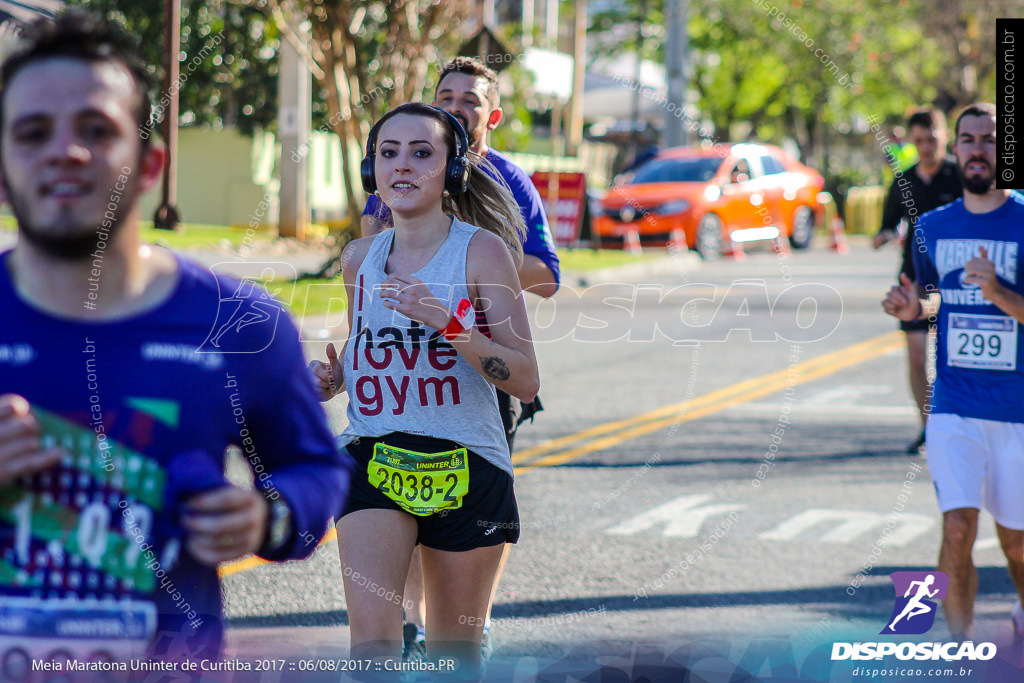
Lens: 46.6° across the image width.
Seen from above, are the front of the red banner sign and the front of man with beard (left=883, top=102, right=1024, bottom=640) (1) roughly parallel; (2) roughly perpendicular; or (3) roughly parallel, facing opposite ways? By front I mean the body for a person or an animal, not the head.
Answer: roughly parallel

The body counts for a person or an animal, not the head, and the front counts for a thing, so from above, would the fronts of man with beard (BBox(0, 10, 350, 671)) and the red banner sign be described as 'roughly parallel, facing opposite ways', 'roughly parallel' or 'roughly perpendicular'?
roughly parallel

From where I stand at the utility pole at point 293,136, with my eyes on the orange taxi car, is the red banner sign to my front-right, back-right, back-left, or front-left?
front-right

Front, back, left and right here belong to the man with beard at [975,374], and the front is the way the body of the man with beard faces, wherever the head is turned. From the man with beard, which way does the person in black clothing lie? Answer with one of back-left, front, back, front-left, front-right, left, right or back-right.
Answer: back

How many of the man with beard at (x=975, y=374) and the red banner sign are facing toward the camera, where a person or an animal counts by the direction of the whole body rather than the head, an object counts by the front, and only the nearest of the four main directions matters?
2

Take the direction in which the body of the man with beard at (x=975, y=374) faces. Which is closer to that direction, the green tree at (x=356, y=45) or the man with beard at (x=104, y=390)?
the man with beard

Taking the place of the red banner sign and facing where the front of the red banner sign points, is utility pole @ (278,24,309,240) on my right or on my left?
on my right

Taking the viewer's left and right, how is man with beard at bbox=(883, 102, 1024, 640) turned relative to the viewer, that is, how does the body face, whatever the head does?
facing the viewer

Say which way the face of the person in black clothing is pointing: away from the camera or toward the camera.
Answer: toward the camera

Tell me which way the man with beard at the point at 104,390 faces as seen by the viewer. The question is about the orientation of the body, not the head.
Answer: toward the camera

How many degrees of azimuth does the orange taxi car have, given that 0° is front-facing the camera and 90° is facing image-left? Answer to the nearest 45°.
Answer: approximately 45°

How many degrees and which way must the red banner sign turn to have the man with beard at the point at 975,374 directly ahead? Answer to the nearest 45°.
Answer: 0° — it already faces them

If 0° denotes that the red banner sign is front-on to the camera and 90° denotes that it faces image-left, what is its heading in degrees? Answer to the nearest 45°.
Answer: approximately 0°

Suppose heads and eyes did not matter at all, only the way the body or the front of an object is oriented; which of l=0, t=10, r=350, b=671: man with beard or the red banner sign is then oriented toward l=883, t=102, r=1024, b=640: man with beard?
the red banner sign

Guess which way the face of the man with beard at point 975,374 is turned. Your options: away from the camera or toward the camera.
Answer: toward the camera
